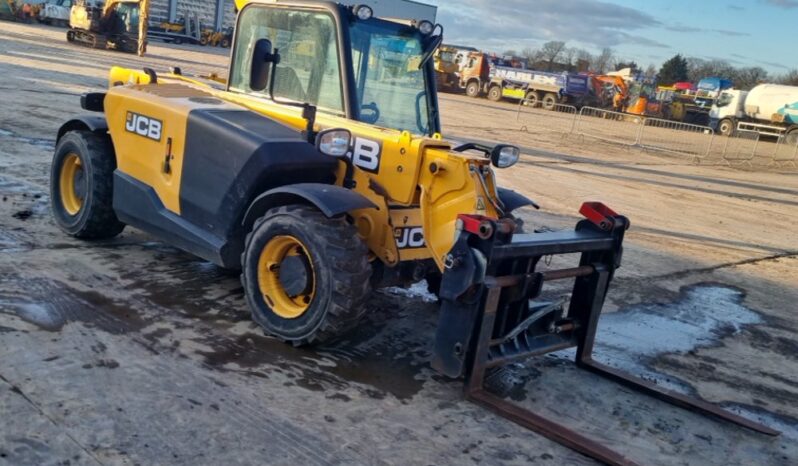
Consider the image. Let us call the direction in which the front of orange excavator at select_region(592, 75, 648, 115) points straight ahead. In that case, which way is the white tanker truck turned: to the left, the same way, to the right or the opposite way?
the same way

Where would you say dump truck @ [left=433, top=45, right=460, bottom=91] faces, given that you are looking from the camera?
facing the viewer

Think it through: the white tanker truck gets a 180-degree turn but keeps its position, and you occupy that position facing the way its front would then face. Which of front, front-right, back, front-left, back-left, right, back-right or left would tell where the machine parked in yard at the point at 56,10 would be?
back

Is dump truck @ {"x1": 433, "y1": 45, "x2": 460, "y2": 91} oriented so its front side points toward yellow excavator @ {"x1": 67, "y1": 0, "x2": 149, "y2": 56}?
no

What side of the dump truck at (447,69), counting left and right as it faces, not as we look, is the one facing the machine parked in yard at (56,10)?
right

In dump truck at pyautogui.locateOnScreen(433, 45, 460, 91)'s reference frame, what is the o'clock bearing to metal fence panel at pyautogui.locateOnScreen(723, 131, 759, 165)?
The metal fence panel is roughly at 11 o'clock from the dump truck.

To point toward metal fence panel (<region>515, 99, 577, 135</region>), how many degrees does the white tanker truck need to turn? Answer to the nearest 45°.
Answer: approximately 45° to its left

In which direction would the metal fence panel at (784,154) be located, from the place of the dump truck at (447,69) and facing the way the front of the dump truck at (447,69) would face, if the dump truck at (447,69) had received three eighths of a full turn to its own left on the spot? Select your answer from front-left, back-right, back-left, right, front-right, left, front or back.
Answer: right

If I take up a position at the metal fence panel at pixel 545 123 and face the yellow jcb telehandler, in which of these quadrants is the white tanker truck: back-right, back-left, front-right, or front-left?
back-left

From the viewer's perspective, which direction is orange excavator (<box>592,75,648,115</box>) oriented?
to the viewer's left

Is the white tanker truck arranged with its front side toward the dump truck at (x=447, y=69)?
yes

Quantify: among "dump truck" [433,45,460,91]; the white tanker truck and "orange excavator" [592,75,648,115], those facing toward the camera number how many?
1

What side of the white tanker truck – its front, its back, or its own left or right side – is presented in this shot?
left

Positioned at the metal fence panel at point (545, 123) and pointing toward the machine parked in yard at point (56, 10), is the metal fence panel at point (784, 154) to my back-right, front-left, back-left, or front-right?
back-right

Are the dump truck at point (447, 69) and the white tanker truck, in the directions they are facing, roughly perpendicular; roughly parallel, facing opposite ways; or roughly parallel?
roughly perpendicular

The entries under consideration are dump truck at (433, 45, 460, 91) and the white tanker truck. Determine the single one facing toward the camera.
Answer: the dump truck

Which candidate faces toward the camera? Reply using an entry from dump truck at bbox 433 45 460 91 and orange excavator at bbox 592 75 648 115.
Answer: the dump truck
